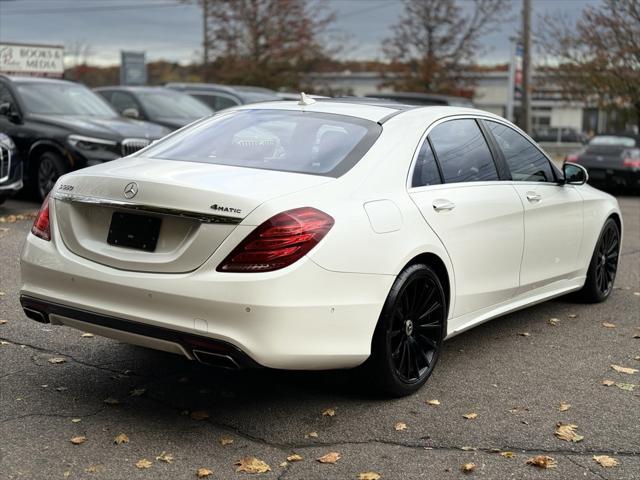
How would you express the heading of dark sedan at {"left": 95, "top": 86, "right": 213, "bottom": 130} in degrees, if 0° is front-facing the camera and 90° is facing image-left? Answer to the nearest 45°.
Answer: approximately 315°

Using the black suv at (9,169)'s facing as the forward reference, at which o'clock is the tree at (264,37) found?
The tree is roughly at 8 o'clock from the black suv.

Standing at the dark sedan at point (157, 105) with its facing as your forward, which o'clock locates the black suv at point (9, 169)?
The black suv is roughly at 2 o'clock from the dark sedan.

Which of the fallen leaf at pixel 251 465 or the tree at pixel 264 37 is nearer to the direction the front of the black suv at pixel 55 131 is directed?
the fallen leaf

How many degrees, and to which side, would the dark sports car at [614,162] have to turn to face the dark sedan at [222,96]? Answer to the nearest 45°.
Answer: approximately 135° to its left

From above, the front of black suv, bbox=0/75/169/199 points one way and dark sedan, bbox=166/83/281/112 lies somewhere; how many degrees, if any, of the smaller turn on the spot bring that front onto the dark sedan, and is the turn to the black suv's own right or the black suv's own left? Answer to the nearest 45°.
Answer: approximately 90° to the black suv's own left

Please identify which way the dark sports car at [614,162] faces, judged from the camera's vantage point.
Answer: facing away from the viewer and to the right of the viewer

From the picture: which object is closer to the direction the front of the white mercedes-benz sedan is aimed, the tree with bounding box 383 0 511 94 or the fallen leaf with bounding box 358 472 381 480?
the tree

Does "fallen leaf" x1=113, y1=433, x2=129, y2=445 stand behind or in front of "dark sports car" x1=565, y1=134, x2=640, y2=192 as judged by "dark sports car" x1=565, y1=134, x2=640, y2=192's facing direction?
behind
